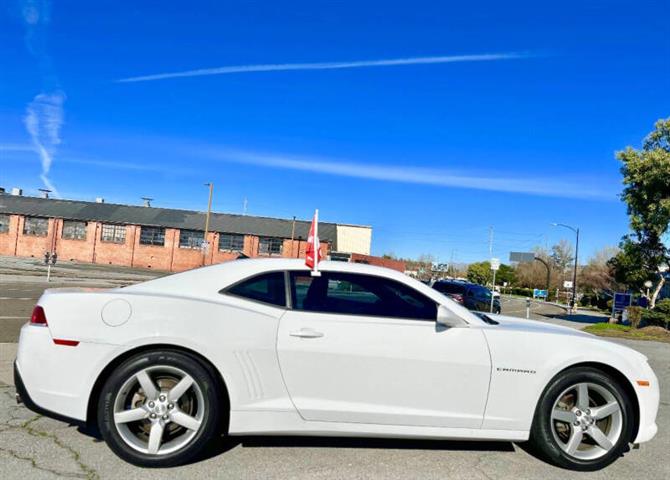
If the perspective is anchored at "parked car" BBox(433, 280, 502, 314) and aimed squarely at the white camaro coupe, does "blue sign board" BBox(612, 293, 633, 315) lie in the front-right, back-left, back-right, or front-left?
back-left

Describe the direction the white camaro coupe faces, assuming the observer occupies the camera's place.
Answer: facing to the right of the viewer

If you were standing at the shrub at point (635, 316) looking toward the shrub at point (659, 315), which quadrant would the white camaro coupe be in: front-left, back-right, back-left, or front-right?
back-right
